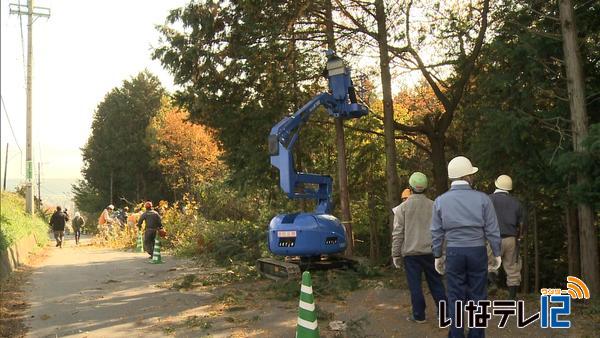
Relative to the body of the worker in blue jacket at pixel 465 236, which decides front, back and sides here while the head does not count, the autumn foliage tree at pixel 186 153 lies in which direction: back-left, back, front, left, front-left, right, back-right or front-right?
front-left

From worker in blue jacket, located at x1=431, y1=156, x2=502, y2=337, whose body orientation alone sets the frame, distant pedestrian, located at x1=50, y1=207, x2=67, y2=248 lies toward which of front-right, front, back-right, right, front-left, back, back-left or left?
front-left

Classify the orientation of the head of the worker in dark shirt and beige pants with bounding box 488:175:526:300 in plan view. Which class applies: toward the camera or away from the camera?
away from the camera

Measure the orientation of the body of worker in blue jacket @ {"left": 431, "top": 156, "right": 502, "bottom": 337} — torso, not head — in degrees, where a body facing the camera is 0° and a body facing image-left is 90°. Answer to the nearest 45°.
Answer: approximately 180°

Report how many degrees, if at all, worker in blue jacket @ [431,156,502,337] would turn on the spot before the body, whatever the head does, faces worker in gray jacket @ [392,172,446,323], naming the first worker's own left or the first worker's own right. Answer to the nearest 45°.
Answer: approximately 45° to the first worker's own left

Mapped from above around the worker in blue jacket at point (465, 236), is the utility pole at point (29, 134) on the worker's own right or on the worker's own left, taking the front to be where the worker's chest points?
on the worker's own left

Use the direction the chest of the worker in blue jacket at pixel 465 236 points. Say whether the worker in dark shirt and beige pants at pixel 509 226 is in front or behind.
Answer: in front

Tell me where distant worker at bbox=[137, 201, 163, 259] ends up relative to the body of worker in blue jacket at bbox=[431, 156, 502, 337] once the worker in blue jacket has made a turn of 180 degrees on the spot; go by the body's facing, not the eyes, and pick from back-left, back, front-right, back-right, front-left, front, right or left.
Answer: back-right

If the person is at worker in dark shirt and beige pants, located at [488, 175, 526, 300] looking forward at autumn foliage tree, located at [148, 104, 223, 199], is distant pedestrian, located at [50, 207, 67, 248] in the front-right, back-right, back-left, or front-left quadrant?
front-left
